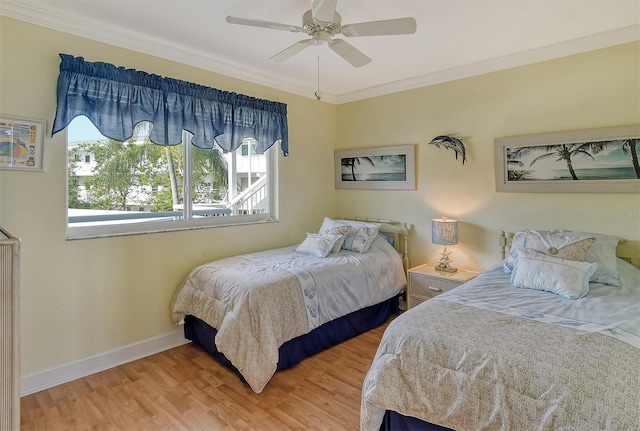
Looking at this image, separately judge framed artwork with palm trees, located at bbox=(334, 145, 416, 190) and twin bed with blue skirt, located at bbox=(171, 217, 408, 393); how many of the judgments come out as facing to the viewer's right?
0

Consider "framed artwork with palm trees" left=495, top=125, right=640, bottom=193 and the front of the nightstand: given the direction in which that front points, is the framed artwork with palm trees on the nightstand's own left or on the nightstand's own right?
on the nightstand's own left

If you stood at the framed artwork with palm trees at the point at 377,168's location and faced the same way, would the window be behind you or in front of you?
in front

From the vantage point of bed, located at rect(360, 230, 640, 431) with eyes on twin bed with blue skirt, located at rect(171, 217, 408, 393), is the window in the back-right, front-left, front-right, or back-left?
front-left

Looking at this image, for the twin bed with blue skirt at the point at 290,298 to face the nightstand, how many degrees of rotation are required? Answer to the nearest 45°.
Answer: approximately 135° to its left

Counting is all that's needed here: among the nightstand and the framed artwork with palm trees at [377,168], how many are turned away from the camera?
0

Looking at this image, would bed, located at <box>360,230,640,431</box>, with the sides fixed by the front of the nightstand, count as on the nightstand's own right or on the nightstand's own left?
on the nightstand's own left

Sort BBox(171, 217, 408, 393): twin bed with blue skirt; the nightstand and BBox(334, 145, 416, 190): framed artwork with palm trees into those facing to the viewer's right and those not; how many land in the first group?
0

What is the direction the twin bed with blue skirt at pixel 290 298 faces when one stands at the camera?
facing the viewer and to the left of the viewer

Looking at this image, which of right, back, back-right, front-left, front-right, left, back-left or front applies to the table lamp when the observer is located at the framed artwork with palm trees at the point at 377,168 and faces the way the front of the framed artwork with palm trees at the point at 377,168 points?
left

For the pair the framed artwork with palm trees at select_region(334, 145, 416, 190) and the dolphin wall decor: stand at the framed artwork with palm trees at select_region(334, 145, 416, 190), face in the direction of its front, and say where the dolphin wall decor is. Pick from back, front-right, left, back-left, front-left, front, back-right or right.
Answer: left

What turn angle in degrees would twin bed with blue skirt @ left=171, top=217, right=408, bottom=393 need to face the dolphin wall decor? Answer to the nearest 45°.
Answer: approximately 135° to its left

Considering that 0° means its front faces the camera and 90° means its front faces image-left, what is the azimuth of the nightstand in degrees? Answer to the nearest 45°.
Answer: approximately 45°

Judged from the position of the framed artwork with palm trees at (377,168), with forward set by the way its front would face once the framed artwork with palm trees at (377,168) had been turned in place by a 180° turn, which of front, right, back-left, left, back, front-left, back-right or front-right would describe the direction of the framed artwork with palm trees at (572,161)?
right
